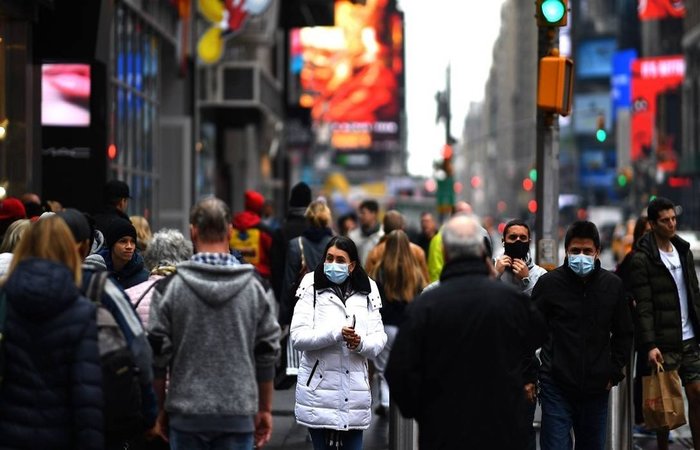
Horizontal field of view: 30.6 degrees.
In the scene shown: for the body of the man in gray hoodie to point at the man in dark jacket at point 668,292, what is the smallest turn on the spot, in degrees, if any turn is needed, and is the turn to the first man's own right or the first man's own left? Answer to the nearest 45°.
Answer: approximately 45° to the first man's own right

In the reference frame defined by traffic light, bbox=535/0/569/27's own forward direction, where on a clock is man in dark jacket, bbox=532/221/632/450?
The man in dark jacket is roughly at 12 o'clock from the traffic light.

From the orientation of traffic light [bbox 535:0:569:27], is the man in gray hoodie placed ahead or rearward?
ahead

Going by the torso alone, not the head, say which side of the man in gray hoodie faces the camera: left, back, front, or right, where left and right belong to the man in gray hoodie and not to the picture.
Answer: back

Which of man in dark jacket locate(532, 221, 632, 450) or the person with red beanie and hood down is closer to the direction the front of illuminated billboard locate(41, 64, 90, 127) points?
the man in dark jacket

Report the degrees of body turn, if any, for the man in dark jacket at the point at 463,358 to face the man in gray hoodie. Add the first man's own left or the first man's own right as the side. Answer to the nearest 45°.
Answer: approximately 90° to the first man's own left

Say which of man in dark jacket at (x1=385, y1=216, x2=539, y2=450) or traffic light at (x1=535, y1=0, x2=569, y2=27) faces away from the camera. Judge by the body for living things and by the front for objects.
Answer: the man in dark jacket

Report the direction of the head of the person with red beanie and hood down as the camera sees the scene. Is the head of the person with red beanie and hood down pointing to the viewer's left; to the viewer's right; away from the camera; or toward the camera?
away from the camera

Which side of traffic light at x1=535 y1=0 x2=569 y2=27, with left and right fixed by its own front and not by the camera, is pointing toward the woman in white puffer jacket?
front

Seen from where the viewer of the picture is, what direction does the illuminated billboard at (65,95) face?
facing the viewer

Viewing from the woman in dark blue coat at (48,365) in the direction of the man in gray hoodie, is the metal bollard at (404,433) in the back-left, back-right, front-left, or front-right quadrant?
front-left

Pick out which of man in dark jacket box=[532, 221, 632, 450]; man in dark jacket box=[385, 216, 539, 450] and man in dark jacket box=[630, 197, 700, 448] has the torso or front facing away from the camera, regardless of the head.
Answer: man in dark jacket box=[385, 216, 539, 450]

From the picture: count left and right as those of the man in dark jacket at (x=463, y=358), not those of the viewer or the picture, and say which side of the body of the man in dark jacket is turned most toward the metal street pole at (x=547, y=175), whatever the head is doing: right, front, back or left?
front

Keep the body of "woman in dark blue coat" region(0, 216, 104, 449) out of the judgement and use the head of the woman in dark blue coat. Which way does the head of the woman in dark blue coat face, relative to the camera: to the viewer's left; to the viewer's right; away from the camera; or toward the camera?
away from the camera

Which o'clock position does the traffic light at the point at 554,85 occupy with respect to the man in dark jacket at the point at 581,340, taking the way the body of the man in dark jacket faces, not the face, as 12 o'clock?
The traffic light is roughly at 6 o'clock from the man in dark jacket.

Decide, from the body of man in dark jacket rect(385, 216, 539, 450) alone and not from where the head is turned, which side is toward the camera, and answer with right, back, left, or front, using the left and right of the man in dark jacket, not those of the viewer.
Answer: back

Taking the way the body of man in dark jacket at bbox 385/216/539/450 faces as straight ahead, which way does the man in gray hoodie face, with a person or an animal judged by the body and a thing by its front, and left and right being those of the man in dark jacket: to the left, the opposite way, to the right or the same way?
the same way

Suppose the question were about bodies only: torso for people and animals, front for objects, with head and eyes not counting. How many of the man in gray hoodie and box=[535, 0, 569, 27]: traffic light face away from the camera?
1

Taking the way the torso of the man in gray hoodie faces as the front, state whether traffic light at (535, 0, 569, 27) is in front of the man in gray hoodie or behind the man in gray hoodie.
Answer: in front

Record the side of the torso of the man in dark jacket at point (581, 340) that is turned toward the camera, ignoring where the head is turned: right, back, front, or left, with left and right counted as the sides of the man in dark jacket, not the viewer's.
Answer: front
